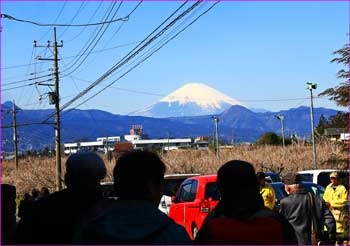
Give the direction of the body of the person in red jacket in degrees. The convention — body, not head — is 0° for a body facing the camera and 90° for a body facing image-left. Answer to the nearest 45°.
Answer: approximately 180°

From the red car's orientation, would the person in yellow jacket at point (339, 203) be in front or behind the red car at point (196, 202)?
behind

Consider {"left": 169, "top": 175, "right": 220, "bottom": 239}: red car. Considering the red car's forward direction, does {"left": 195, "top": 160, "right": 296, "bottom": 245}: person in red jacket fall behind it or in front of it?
behind
